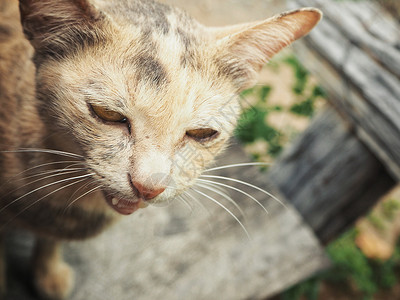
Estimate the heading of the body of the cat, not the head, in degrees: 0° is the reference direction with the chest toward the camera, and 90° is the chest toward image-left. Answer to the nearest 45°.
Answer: approximately 315°

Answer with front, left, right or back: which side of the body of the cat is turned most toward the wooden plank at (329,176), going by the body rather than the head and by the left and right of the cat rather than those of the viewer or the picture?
left
